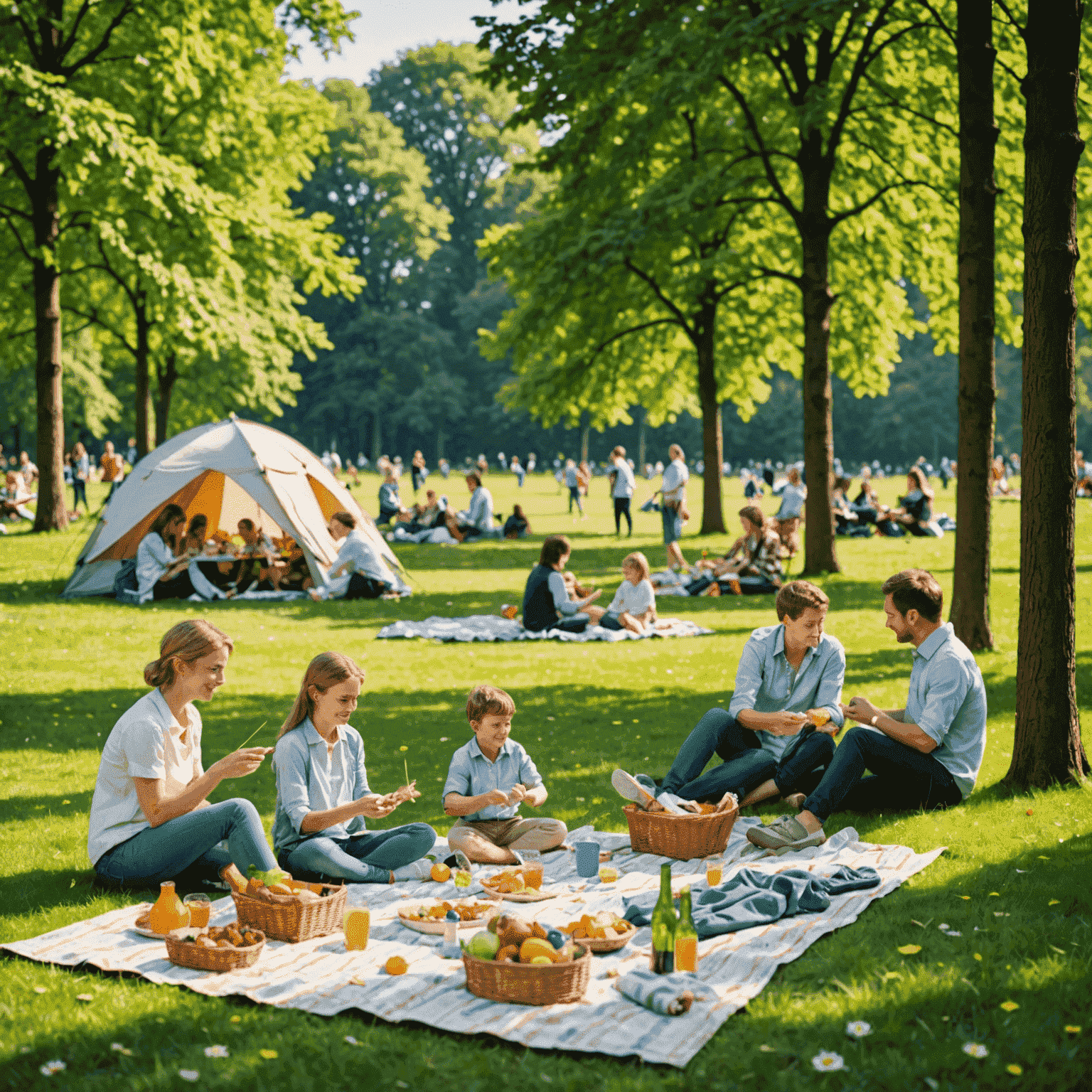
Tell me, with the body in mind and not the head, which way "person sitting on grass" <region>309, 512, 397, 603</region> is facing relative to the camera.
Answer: to the viewer's left

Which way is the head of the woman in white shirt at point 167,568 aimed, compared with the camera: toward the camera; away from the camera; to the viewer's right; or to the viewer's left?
to the viewer's right

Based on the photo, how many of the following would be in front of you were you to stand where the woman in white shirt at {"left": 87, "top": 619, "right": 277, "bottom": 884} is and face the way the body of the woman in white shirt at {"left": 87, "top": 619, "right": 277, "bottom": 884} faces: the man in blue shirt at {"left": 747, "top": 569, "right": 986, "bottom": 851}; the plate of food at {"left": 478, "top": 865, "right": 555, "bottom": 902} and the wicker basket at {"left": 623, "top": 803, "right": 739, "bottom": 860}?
3

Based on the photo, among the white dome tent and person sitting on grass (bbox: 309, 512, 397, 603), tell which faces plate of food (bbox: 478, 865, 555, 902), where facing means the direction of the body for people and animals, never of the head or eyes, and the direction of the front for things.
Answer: the white dome tent

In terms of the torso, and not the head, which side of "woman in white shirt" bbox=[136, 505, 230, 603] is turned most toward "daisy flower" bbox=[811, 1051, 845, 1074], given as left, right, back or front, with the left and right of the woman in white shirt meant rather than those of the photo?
right

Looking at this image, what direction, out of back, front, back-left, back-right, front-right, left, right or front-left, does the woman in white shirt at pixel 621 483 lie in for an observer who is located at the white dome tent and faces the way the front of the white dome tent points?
back-left

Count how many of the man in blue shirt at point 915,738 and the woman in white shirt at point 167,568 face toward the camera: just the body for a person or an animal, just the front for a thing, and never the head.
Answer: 0

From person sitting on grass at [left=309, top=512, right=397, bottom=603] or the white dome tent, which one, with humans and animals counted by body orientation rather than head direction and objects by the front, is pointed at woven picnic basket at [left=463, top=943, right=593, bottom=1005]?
the white dome tent

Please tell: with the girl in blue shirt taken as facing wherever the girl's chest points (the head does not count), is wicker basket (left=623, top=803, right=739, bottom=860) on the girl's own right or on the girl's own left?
on the girl's own left

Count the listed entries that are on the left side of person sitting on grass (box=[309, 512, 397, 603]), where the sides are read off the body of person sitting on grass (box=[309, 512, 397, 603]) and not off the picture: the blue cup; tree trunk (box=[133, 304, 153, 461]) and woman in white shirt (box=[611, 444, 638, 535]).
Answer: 1

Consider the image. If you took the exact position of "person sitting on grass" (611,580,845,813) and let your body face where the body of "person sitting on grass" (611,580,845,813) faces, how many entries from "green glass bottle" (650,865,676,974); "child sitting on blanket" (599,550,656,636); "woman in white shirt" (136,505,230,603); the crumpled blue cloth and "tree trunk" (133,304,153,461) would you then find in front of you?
2

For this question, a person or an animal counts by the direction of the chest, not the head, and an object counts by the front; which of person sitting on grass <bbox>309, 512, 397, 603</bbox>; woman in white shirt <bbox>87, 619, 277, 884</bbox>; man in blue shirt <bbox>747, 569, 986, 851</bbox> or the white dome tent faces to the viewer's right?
the woman in white shirt

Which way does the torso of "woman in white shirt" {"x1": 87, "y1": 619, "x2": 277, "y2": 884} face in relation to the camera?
to the viewer's right

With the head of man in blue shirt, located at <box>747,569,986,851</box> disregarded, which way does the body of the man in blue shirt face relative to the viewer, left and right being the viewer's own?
facing to the left of the viewer
